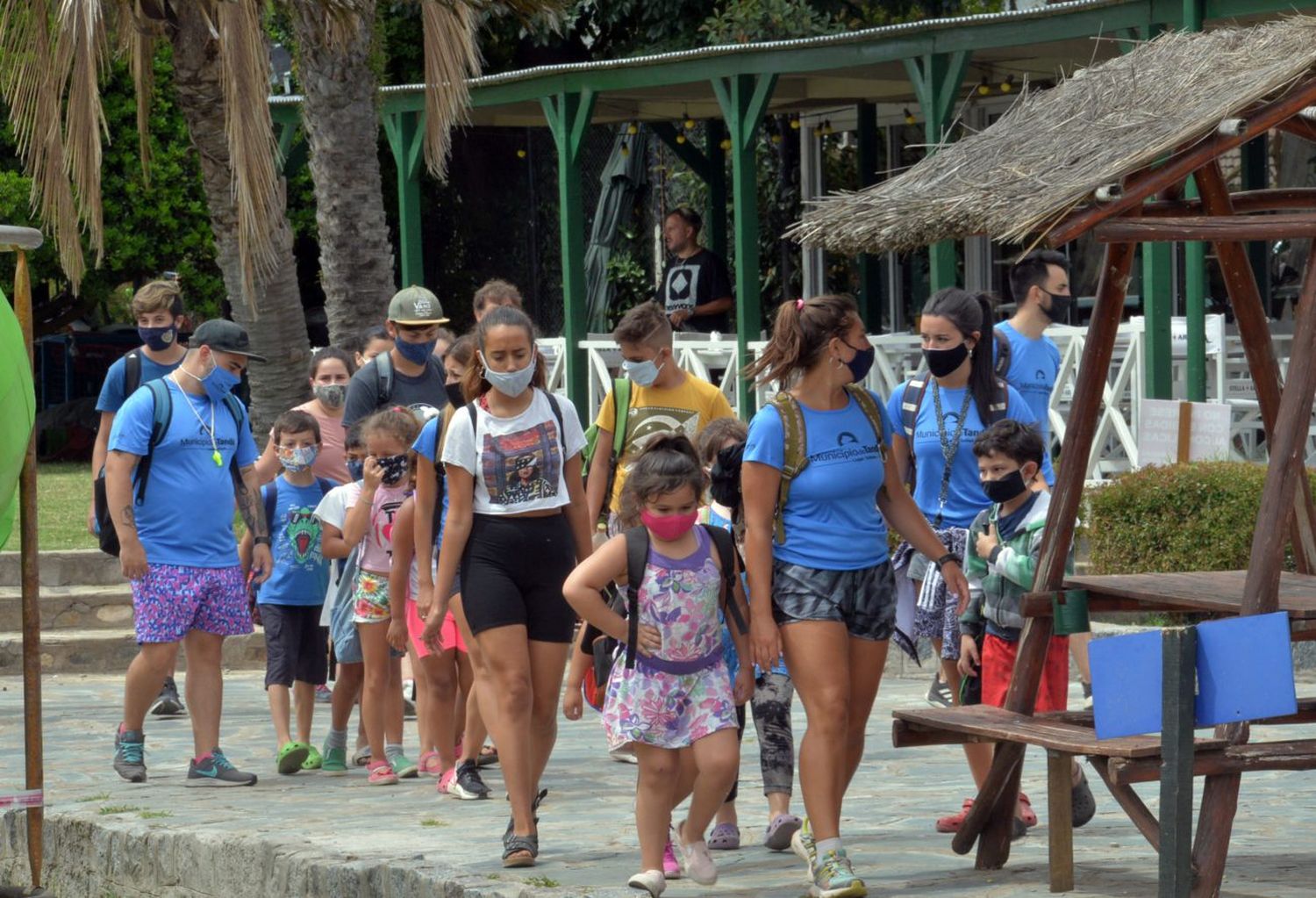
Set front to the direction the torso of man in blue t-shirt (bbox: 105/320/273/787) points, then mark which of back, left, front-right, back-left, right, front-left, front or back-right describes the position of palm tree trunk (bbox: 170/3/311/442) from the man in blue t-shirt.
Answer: back-left

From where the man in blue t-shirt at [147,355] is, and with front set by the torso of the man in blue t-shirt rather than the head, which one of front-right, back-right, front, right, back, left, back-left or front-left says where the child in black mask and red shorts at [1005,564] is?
front-left

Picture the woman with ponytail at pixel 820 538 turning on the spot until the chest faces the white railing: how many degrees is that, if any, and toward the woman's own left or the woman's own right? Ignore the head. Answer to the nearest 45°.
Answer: approximately 135° to the woman's own left

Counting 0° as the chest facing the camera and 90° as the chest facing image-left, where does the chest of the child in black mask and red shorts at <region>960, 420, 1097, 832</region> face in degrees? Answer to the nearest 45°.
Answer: approximately 45°

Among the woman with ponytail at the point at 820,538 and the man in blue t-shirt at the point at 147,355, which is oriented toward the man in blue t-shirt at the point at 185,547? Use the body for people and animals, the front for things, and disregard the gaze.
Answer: the man in blue t-shirt at the point at 147,355

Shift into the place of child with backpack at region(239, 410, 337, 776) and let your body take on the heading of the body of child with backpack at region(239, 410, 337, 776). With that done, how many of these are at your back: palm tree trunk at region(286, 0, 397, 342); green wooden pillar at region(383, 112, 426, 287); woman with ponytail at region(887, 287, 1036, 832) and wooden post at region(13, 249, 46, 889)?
2

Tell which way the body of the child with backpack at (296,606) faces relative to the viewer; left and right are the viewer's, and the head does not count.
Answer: facing the viewer

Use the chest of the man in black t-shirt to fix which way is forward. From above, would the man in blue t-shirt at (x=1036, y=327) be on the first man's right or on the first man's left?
on the first man's left

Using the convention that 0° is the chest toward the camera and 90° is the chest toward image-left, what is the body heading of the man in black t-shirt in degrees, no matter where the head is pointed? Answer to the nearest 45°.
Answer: approximately 45°

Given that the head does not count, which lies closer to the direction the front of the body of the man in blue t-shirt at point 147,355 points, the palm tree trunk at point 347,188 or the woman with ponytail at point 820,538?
the woman with ponytail

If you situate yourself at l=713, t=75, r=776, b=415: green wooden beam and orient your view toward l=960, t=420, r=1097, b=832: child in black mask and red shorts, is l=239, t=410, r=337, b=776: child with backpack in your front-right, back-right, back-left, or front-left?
front-right

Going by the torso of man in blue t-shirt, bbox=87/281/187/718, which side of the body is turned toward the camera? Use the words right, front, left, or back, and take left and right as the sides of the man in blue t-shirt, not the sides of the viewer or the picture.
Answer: front

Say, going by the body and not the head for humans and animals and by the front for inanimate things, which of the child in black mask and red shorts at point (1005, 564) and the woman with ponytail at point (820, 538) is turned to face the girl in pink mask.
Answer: the child in black mask and red shorts
